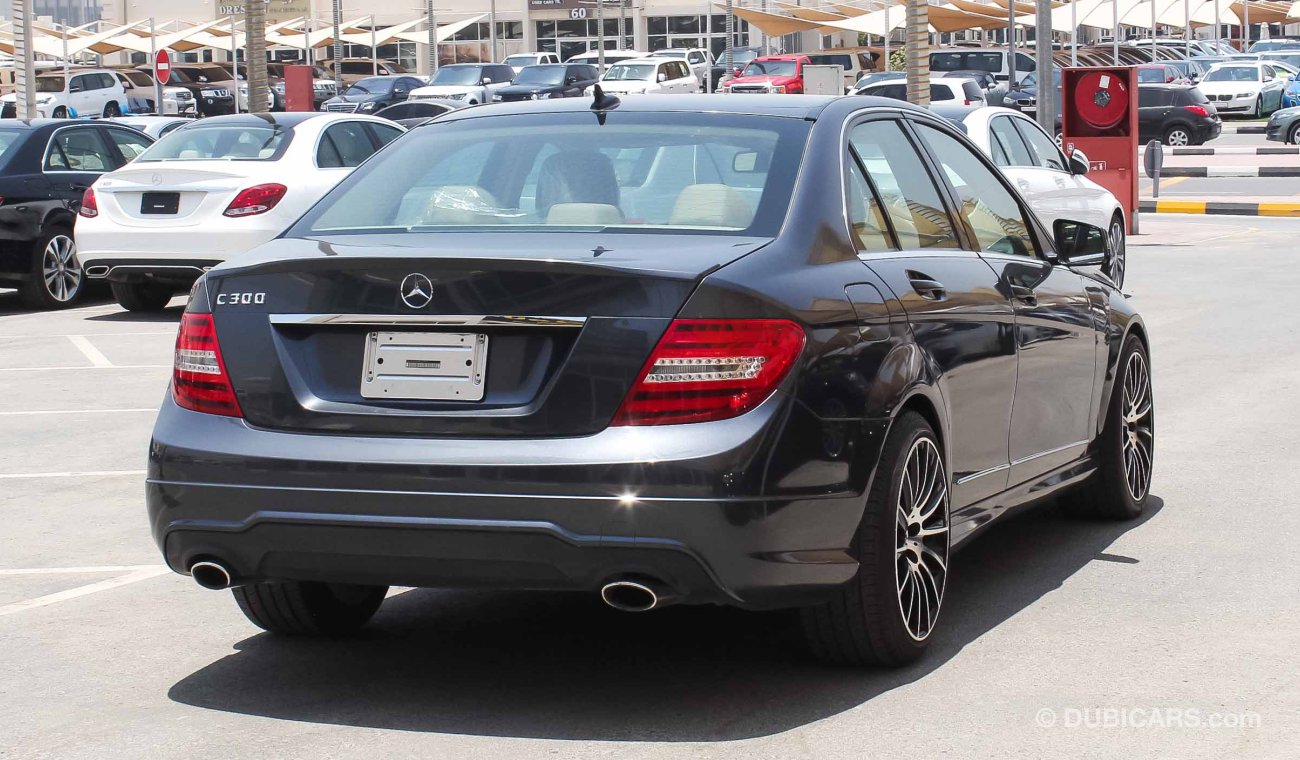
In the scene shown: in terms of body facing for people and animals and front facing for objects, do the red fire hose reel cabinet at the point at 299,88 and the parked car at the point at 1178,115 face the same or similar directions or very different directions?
very different directions

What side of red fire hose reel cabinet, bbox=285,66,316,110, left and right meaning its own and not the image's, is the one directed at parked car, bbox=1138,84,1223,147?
left

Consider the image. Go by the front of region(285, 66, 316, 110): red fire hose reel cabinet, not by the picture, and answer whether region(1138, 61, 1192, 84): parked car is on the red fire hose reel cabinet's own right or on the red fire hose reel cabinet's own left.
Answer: on the red fire hose reel cabinet's own left

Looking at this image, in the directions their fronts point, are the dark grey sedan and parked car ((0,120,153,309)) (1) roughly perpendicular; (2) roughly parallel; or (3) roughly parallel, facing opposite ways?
roughly parallel

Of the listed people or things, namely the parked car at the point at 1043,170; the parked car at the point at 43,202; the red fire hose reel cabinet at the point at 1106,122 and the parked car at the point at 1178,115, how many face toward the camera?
1

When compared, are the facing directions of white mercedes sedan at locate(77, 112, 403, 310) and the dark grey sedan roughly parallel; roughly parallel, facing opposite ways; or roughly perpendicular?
roughly parallel

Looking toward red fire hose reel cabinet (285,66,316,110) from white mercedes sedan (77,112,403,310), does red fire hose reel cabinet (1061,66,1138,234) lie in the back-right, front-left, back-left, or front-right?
front-right

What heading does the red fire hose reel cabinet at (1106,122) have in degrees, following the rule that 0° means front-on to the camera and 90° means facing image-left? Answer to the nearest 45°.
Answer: approximately 0°

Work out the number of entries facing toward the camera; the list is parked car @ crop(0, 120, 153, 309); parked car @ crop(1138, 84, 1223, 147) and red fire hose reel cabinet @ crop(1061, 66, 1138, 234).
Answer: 1

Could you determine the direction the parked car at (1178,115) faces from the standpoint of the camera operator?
facing away from the viewer and to the left of the viewer

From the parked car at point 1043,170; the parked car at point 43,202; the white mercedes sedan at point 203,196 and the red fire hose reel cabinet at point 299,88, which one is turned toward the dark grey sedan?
the red fire hose reel cabinet

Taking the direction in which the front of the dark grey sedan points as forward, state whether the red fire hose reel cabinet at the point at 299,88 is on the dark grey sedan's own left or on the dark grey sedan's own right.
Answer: on the dark grey sedan's own left

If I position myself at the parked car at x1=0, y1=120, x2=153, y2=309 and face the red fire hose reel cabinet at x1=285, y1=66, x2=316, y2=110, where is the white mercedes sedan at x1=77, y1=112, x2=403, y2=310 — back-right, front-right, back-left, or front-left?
back-right
